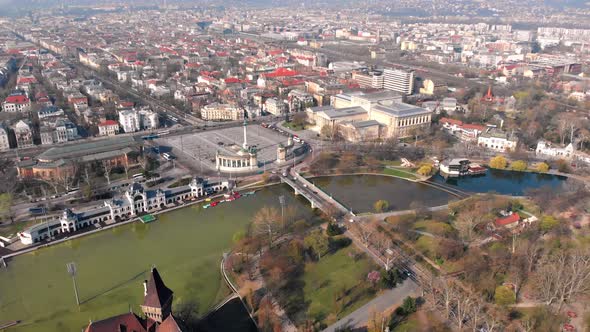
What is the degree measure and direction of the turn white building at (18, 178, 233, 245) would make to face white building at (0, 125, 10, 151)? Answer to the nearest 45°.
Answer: approximately 180°

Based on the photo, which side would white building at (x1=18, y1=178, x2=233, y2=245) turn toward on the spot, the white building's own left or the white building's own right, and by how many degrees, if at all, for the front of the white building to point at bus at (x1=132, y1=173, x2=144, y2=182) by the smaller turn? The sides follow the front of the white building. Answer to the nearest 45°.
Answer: approximately 135° to the white building's own left

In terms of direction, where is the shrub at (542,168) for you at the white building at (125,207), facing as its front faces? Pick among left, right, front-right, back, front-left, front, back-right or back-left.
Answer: front-left

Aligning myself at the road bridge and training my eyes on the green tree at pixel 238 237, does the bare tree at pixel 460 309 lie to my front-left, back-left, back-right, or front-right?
front-left

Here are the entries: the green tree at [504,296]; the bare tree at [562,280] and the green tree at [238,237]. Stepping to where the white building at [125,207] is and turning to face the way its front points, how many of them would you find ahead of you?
3

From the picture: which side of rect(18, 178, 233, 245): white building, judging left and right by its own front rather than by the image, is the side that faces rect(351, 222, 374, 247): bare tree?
front

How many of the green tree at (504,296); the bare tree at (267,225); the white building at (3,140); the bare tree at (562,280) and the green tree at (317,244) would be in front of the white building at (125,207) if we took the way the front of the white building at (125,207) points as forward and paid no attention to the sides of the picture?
4

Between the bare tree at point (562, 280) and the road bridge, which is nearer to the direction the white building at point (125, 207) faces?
the bare tree

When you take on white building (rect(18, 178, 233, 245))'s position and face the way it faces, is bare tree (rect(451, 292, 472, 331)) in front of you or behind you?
in front

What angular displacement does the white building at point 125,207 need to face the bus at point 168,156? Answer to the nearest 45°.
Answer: approximately 135° to its left

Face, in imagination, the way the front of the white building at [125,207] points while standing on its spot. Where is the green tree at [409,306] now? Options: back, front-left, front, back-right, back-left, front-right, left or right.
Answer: front

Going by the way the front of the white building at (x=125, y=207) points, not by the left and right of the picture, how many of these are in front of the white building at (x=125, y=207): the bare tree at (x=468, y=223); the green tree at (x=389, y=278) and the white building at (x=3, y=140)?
2

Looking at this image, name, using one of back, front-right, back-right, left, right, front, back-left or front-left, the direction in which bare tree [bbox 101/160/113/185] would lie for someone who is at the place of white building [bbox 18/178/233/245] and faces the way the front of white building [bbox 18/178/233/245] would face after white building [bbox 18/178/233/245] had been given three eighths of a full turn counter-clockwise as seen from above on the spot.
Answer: front

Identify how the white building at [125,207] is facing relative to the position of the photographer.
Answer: facing the viewer and to the right of the viewer

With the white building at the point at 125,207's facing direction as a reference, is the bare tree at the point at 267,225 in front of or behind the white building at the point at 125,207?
in front

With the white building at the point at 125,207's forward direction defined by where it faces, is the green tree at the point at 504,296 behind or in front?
in front

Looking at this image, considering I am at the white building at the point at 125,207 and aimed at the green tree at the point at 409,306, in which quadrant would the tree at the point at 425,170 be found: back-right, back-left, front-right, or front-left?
front-left
